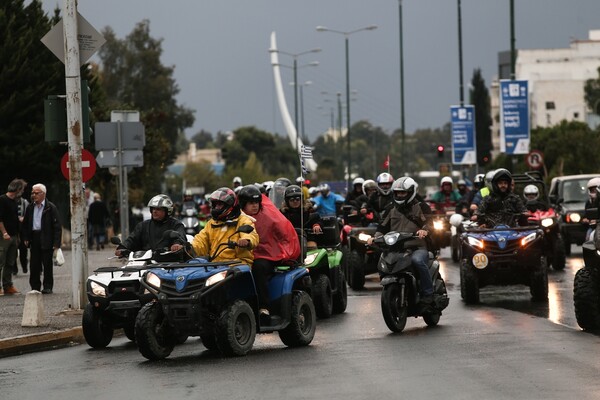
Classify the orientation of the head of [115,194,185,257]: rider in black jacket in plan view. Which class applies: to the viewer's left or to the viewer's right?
to the viewer's left

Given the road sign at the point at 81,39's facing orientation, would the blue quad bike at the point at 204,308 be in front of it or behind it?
behind

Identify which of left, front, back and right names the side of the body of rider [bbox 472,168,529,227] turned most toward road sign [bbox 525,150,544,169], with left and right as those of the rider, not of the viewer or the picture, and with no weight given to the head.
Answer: back

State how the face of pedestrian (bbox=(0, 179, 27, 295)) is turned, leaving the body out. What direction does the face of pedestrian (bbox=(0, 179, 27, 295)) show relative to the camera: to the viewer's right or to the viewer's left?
to the viewer's right

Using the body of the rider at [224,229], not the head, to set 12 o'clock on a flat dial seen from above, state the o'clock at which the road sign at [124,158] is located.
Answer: The road sign is roughly at 4 o'clock from the rider.

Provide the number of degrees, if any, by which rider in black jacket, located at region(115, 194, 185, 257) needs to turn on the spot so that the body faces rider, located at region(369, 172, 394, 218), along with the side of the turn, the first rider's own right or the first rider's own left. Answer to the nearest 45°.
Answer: approximately 180°

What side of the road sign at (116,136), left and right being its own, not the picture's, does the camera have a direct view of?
back

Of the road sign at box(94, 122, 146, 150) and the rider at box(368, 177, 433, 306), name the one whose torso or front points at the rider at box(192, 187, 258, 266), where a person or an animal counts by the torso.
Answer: the rider at box(368, 177, 433, 306)

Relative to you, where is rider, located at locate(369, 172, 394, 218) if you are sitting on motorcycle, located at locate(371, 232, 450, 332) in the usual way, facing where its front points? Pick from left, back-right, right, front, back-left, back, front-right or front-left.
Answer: back-right
